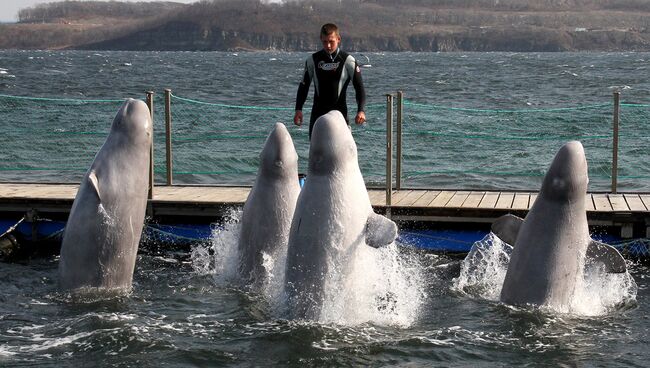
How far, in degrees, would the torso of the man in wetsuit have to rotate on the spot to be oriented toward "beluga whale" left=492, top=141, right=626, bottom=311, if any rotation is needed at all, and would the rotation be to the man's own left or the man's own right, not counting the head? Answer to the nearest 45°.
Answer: approximately 45° to the man's own left

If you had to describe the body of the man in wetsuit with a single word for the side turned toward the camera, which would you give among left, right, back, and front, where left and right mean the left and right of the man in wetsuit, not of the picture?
front

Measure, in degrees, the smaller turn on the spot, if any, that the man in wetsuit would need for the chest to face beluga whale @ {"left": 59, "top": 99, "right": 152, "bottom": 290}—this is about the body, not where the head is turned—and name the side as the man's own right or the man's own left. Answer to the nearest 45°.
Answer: approximately 45° to the man's own right

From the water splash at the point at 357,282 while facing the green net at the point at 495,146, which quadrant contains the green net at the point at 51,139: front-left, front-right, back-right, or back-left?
front-left

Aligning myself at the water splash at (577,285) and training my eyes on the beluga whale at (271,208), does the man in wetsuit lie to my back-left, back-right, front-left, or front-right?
front-right

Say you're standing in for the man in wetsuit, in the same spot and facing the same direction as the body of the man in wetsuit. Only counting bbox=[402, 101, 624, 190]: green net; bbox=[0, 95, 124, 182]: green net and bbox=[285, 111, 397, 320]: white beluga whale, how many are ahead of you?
1

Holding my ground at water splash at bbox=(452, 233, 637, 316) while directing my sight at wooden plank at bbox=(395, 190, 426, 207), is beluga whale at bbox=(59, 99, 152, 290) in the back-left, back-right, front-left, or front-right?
front-left
